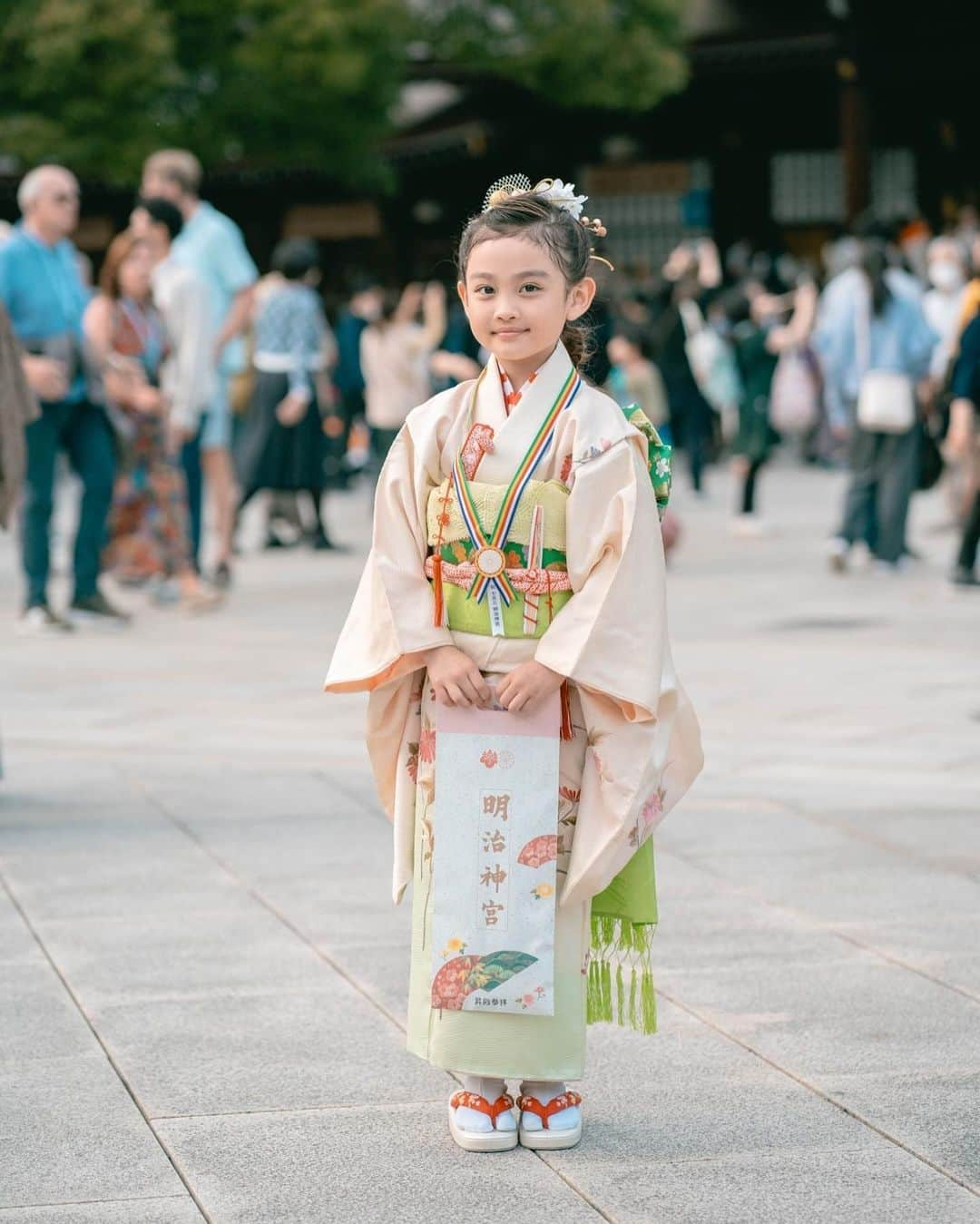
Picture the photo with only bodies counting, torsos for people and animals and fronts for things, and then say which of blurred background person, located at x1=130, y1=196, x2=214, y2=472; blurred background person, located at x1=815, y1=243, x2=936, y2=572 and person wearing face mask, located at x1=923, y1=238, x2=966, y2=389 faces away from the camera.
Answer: blurred background person, located at x1=815, y1=243, x2=936, y2=572

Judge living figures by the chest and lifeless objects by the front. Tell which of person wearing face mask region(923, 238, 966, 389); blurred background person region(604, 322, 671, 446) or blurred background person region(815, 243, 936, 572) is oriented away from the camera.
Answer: blurred background person region(815, 243, 936, 572)

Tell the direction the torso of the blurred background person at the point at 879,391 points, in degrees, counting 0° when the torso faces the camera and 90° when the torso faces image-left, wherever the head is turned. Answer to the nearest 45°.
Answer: approximately 180°

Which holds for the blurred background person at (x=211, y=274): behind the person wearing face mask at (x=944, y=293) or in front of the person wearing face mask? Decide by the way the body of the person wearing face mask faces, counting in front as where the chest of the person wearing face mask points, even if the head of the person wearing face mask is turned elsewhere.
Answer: in front

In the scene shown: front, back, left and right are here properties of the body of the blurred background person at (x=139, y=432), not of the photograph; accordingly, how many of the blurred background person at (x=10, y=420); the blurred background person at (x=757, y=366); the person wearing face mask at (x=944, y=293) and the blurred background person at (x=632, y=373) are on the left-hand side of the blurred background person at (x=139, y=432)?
3

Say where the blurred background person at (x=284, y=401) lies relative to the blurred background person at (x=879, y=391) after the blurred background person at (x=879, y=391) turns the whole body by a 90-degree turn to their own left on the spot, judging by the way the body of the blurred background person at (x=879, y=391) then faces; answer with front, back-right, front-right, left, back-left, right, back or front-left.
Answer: front

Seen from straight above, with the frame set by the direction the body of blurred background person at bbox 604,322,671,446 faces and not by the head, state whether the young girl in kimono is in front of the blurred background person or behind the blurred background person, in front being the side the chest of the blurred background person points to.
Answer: in front

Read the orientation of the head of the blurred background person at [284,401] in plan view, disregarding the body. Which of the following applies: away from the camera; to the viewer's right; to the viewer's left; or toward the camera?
away from the camera
